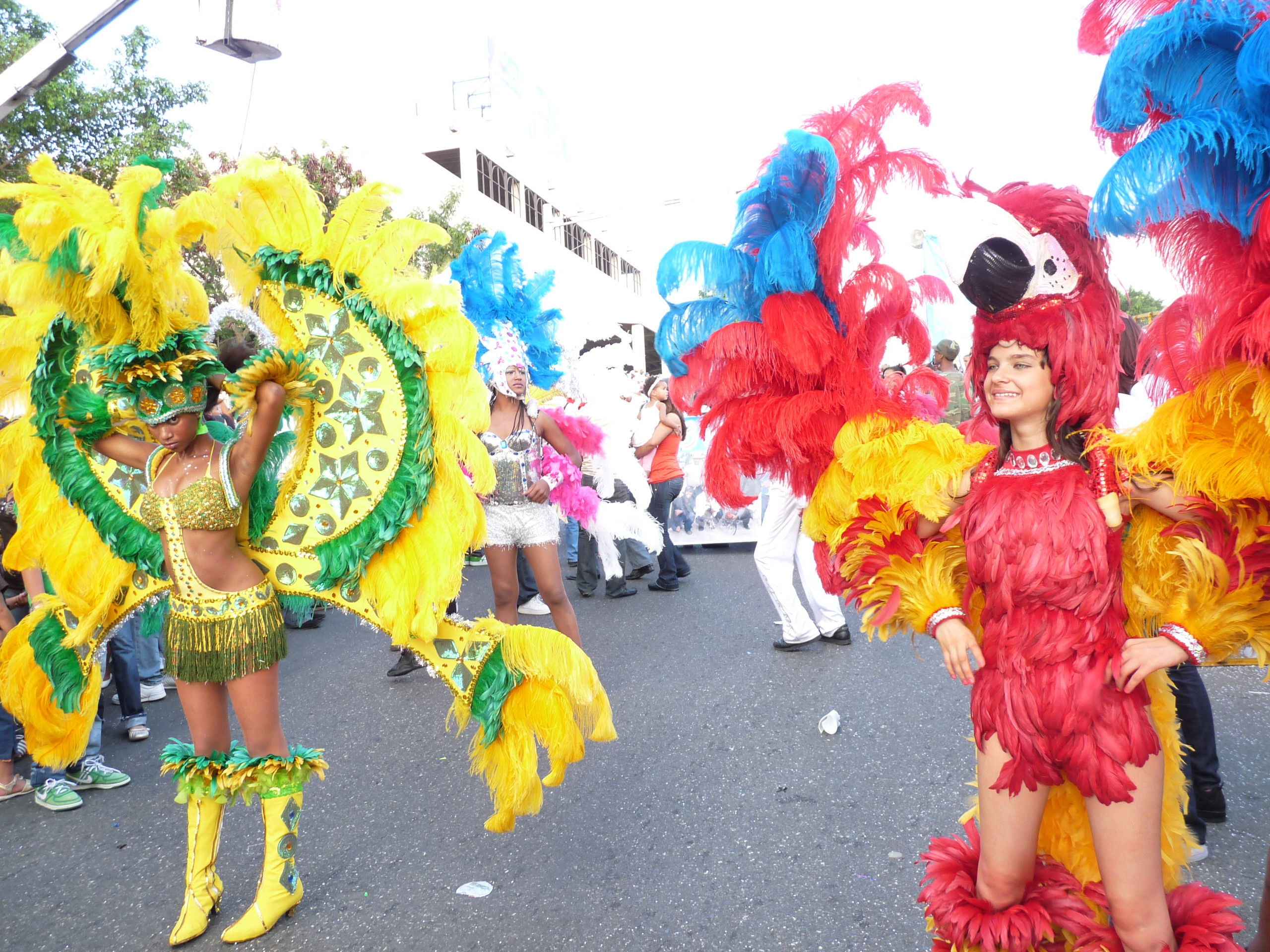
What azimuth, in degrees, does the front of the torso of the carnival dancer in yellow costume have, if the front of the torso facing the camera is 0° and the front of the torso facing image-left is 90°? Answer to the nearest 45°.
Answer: approximately 45°

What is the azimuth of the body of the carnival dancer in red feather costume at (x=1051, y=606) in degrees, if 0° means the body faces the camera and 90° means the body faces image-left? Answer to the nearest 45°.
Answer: approximately 45°

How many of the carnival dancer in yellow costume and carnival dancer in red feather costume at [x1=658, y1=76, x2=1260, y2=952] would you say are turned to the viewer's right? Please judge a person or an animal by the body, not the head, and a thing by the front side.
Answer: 0

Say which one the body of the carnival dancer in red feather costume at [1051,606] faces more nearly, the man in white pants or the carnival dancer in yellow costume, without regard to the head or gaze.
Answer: the carnival dancer in yellow costume

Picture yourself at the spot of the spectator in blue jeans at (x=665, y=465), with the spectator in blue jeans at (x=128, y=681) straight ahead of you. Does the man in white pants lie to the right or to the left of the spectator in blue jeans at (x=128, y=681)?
left

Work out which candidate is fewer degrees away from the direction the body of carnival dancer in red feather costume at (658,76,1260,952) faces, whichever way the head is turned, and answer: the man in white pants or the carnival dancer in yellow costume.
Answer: the carnival dancer in yellow costume

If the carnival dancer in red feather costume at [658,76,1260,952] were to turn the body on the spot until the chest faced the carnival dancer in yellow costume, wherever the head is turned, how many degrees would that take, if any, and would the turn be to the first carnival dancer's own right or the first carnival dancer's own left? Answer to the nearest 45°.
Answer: approximately 45° to the first carnival dancer's own right

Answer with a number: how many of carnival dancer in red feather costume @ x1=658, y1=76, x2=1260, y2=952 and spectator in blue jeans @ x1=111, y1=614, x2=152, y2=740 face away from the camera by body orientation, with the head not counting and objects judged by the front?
0
